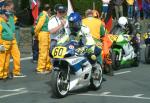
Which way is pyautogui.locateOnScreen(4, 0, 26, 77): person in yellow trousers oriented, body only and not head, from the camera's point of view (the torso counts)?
to the viewer's right

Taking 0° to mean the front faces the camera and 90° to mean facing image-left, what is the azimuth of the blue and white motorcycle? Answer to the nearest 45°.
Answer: approximately 45°

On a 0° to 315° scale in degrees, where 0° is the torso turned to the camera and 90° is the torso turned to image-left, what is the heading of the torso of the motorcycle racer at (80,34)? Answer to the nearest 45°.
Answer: approximately 45°

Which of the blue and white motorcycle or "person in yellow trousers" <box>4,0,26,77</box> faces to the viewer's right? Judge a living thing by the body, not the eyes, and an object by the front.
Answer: the person in yellow trousers

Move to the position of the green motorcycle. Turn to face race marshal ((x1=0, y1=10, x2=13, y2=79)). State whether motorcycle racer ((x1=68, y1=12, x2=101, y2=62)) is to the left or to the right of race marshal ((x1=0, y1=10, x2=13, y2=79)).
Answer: left

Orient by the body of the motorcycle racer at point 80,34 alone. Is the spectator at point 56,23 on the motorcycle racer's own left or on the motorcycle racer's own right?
on the motorcycle racer's own right

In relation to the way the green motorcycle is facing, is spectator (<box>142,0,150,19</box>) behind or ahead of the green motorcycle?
behind

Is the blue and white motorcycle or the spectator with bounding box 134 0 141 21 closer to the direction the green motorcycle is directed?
the blue and white motorcycle

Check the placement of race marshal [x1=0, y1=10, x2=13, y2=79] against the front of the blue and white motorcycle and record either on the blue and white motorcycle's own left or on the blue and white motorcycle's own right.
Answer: on the blue and white motorcycle's own right
